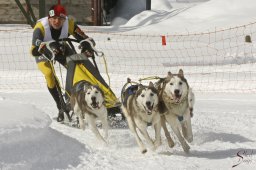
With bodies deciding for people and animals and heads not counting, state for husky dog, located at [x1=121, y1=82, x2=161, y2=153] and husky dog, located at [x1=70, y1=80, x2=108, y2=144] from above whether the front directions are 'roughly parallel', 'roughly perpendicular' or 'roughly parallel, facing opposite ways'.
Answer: roughly parallel

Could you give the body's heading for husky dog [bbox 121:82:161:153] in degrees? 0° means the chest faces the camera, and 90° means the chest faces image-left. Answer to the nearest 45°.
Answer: approximately 315°

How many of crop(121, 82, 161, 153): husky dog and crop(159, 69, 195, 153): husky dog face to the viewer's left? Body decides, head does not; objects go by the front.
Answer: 0

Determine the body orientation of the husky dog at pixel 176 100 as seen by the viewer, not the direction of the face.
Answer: toward the camera

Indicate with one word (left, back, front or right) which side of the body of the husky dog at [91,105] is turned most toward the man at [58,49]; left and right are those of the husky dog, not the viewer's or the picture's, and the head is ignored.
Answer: back

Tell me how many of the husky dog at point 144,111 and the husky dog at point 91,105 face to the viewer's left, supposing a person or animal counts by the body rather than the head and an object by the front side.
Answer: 0

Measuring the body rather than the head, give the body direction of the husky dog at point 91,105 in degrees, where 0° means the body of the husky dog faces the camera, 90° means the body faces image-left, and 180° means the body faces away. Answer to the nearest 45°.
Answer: approximately 315°
